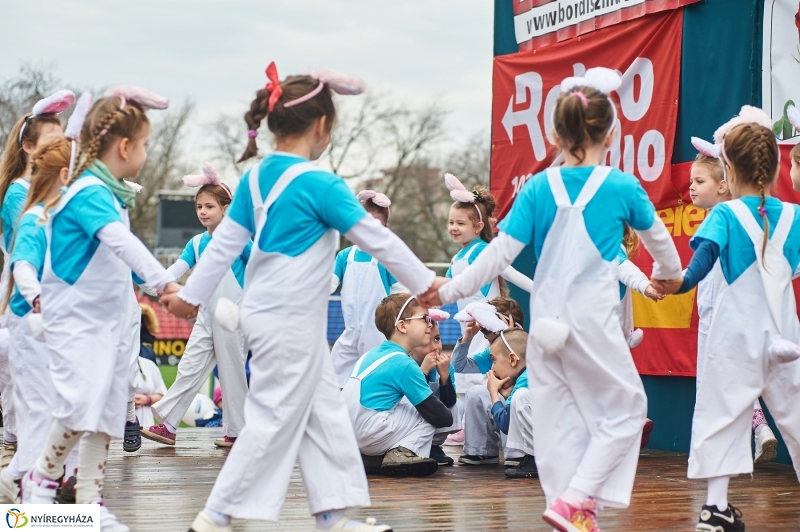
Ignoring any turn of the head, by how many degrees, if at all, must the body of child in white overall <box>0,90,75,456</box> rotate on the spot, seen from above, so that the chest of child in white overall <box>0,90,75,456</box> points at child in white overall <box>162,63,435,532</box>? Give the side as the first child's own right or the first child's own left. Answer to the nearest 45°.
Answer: approximately 45° to the first child's own right

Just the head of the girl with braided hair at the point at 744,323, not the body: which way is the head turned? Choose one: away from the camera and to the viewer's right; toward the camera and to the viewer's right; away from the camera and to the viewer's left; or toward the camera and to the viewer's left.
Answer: away from the camera and to the viewer's left

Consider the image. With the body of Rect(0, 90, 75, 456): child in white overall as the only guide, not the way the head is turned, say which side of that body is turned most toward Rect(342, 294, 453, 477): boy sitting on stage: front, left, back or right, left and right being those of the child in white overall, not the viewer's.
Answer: front

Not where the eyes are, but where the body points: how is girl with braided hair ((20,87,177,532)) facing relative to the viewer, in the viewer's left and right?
facing to the right of the viewer

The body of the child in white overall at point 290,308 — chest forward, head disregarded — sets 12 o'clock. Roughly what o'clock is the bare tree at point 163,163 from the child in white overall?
The bare tree is roughly at 10 o'clock from the child in white overall.

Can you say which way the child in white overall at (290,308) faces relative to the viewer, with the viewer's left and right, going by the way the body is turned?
facing away from the viewer and to the right of the viewer

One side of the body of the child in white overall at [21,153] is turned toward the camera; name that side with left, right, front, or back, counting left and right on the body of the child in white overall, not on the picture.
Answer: right

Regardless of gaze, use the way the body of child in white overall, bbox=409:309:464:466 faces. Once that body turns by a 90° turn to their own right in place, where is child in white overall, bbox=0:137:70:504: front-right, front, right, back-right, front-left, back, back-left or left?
front

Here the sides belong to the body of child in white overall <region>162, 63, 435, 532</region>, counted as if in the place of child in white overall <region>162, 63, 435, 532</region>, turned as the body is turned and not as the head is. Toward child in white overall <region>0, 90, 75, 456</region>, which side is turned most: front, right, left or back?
left

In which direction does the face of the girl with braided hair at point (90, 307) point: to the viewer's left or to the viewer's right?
to the viewer's right

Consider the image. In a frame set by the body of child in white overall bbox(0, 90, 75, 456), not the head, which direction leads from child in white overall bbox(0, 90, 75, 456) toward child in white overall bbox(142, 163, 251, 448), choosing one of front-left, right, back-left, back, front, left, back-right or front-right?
front-left

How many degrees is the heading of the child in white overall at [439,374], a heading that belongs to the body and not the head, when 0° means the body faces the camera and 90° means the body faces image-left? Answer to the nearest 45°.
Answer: approximately 315°

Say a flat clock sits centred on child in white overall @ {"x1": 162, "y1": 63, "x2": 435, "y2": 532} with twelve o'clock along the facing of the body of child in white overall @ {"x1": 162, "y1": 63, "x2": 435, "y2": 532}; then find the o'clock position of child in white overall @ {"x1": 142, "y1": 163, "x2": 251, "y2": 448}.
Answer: child in white overall @ {"x1": 142, "y1": 163, "x2": 251, "y2": 448} is roughly at 10 o'clock from child in white overall @ {"x1": 162, "y1": 63, "x2": 435, "y2": 532}.
